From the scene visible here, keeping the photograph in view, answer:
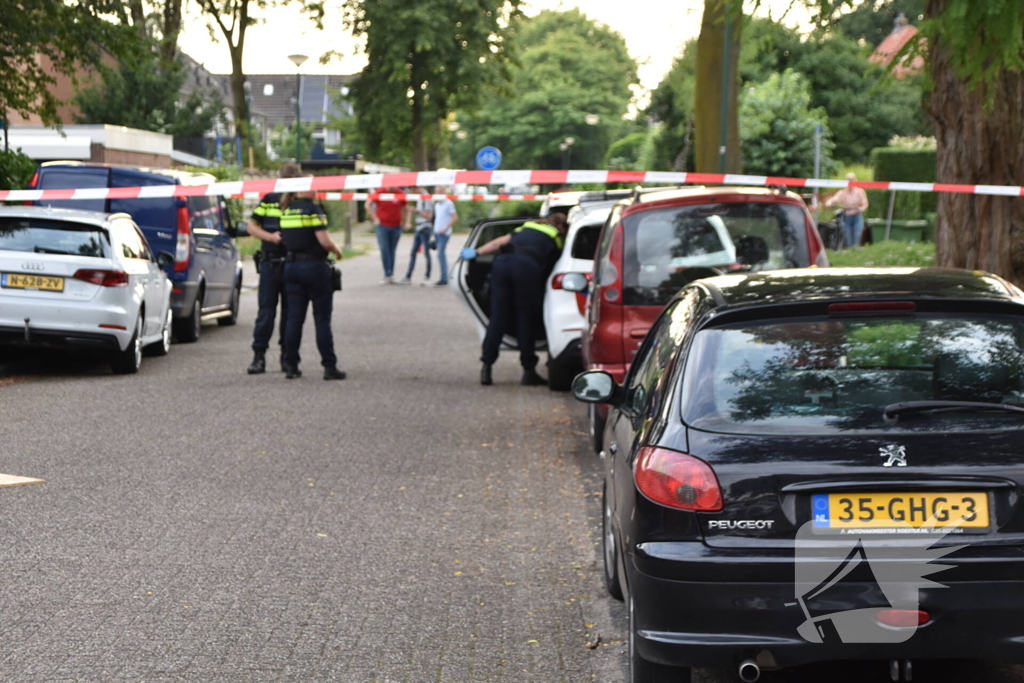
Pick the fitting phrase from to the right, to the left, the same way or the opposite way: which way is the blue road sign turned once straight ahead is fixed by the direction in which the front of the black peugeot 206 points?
the opposite way

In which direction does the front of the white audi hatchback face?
away from the camera

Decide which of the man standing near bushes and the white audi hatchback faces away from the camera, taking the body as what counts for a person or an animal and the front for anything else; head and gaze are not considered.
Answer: the white audi hatchback

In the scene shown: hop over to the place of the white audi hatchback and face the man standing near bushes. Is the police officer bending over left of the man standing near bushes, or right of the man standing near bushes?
right

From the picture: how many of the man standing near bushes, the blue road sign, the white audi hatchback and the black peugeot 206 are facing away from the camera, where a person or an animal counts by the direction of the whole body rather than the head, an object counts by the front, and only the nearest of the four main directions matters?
2

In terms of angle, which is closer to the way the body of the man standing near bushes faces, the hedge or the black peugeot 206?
the black peugeot 206

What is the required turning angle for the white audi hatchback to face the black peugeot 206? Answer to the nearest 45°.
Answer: approximately 180°

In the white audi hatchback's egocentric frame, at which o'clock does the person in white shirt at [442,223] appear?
The person in white shirt is roughly at 1 o'clock from the white audi hatchback.

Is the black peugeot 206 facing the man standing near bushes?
yes

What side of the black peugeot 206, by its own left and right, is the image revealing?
back

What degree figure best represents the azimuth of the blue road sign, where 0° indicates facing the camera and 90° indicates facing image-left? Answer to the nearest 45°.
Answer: approximately 0°

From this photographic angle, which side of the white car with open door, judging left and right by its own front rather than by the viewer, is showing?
back

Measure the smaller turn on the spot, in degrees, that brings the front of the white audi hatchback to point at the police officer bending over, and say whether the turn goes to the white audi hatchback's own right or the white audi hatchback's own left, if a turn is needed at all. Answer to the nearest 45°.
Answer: approximately 90° to the white audi hatchback's own right

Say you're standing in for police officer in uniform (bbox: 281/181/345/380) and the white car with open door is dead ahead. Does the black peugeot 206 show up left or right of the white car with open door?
right

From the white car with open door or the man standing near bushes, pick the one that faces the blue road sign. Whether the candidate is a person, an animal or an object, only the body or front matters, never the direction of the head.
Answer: the white car with open door

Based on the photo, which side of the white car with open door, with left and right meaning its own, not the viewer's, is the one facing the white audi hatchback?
left
